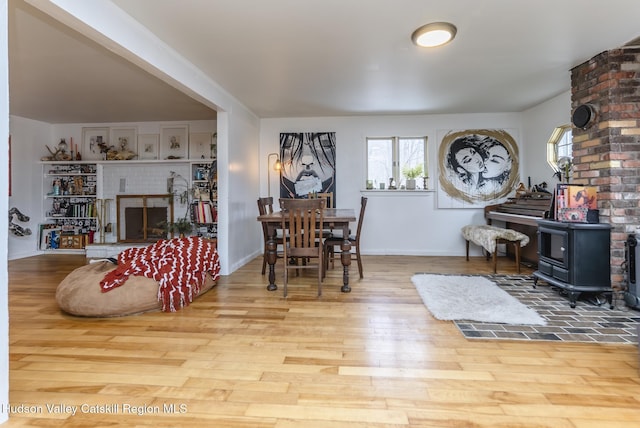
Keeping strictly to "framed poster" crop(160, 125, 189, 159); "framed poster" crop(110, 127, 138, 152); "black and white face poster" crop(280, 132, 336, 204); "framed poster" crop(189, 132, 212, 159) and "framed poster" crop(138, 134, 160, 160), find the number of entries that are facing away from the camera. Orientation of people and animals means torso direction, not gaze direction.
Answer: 0

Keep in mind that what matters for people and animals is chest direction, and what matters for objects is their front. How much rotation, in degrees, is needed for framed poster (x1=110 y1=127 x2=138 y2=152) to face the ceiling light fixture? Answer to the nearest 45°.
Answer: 0° — it already faces it

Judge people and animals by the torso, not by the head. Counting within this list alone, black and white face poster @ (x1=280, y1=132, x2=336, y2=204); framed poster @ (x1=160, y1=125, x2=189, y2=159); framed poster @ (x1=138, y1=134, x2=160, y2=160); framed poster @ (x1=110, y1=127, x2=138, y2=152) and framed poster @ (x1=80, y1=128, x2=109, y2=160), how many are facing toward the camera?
5

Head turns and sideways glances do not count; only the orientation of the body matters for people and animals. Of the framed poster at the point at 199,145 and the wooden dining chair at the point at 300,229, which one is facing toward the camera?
the framed poster

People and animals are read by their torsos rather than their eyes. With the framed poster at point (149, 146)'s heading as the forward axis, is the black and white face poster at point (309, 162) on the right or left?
on its left

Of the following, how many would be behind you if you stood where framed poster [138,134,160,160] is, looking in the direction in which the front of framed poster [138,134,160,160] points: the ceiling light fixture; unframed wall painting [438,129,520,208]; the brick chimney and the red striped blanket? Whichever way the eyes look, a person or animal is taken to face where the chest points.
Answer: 0

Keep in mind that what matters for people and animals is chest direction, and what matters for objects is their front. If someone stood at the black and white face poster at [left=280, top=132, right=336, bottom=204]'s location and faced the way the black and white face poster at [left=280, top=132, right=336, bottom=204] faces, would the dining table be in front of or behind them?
in front

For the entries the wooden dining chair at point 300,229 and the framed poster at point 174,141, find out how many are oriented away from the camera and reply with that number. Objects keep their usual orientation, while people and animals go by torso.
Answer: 1

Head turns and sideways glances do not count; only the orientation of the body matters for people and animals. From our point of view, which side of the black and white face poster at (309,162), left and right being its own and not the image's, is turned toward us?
front

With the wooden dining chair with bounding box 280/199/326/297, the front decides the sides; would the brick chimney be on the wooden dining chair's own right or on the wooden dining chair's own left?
on the wooden dining chair's own right

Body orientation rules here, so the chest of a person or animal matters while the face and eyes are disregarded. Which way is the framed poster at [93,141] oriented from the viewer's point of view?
toward the camera

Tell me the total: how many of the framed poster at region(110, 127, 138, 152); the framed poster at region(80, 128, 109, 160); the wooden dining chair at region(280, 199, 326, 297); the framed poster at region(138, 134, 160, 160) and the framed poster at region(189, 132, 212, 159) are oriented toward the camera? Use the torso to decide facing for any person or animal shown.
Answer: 4

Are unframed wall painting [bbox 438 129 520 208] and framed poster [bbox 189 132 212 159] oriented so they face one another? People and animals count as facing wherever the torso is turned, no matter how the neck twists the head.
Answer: no

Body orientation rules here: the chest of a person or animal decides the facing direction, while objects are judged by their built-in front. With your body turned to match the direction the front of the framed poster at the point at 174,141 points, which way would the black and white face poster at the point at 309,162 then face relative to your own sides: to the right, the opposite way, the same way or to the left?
the same way

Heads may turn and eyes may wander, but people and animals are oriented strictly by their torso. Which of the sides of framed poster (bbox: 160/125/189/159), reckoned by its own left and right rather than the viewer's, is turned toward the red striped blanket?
front

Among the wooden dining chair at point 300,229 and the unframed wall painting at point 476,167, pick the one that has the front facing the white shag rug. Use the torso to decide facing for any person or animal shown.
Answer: the unframed wall painting

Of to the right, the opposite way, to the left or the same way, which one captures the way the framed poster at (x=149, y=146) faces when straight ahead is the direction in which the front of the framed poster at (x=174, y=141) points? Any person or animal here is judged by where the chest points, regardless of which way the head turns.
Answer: the same way

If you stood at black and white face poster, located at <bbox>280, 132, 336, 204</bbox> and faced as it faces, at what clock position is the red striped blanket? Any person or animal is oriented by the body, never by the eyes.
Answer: The red striped blanket is roughly at 1 o'clock from the black and white face poster.

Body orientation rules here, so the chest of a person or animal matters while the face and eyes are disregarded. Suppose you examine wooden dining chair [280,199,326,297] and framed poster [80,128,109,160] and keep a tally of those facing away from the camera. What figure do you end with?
1

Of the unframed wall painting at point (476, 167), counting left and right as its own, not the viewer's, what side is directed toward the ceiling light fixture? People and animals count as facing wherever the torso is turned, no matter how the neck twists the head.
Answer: front

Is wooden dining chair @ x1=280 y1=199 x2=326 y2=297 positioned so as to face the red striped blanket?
no
